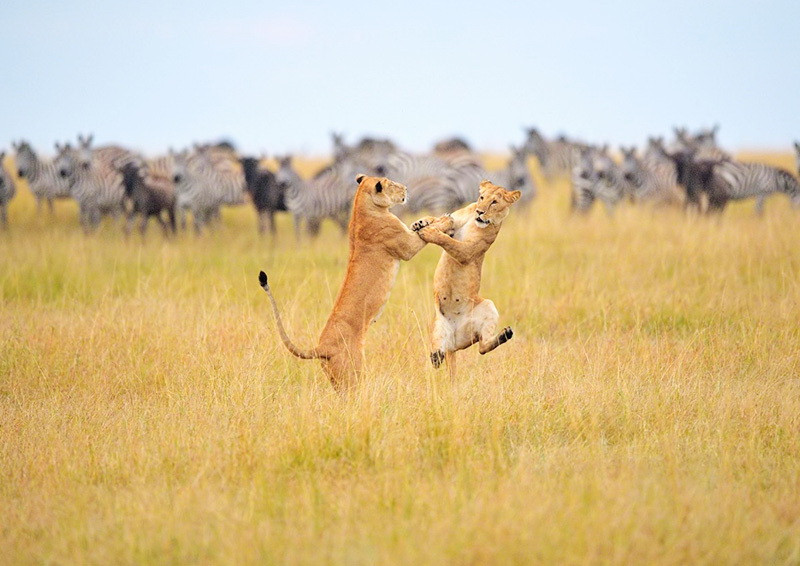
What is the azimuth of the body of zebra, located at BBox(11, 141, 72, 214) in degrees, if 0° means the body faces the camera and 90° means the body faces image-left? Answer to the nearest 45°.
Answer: approximately 45°

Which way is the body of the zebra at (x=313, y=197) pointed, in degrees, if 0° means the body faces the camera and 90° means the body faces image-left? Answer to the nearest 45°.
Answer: approximately 45°

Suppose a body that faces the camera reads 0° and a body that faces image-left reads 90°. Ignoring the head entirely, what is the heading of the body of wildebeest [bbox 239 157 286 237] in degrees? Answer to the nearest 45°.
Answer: approximately 45°

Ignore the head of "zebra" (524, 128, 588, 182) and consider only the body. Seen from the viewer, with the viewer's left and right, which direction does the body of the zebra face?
facing to the left of the viewer

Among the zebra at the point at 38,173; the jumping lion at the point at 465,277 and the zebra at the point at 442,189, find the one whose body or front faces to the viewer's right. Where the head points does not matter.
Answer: the zebra at the point at 442,189
